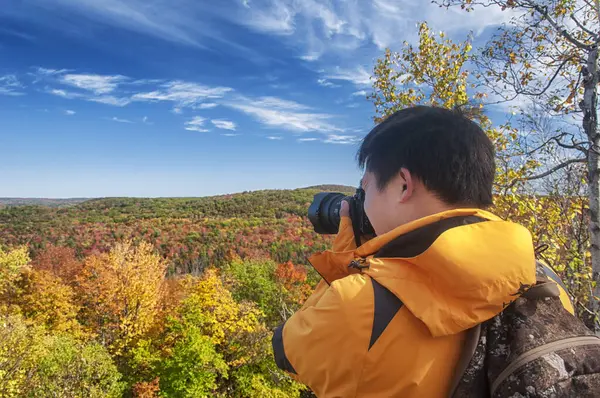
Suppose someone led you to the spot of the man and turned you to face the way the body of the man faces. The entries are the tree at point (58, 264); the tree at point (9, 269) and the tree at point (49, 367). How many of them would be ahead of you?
3

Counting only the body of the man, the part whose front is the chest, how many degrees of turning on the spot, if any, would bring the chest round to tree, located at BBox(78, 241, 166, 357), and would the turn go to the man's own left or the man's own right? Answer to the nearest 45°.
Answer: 0° — they already face it

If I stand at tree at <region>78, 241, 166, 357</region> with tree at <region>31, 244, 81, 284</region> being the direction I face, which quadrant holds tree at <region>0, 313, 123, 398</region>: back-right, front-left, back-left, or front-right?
back-left

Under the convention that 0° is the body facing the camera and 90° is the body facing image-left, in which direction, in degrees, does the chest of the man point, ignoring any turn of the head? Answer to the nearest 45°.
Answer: approximately 135°

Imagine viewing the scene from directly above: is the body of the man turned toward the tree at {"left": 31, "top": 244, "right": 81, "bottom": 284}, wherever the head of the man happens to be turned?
yes

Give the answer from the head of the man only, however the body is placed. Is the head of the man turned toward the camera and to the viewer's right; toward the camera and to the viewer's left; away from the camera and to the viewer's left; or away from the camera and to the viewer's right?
away from the camera and to the viewer's left

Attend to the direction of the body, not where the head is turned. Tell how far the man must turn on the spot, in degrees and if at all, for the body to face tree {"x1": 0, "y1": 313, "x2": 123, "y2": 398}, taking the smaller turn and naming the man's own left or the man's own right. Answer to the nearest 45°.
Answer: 0° — they already face it

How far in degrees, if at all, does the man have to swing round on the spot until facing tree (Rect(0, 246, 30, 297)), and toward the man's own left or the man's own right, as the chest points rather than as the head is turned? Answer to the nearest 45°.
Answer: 0° — they already face it
